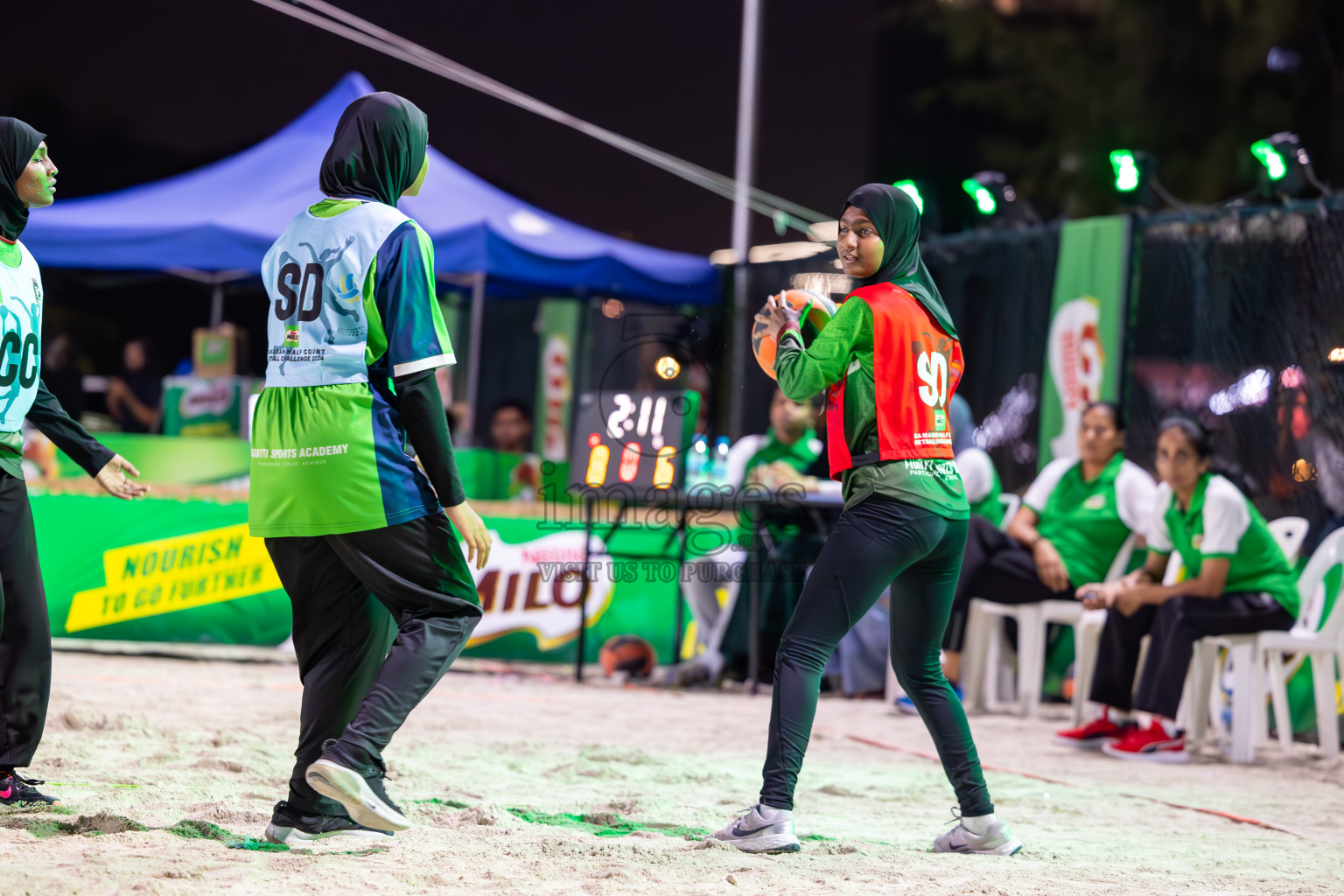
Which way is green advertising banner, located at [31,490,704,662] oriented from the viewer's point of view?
toward the camera

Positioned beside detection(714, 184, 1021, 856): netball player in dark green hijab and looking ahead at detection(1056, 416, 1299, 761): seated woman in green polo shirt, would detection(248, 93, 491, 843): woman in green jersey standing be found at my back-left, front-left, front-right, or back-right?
back-left

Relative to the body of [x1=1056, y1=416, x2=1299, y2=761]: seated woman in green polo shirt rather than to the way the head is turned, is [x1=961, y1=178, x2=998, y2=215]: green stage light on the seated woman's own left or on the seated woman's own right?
on the seated woman's own right

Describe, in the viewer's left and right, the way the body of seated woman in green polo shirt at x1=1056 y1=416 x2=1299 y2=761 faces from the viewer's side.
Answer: facing the viewer and to the left of the viewer

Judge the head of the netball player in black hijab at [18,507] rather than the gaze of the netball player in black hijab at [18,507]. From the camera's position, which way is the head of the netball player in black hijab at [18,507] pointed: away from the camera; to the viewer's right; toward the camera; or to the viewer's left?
to the viewer's right

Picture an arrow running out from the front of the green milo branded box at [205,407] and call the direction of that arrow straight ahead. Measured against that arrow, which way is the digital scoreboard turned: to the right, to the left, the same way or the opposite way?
the same way

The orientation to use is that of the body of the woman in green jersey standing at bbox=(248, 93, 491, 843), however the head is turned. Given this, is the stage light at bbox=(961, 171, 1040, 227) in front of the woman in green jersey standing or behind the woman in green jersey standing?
in front

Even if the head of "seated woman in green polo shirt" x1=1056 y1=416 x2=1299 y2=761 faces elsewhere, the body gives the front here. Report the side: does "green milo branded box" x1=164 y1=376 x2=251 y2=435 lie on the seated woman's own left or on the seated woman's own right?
on the seated woman's own right

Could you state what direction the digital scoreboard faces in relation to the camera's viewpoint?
facing the viewer

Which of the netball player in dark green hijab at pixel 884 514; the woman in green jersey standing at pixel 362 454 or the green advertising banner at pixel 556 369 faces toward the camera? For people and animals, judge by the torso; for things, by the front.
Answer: the green advertising banner

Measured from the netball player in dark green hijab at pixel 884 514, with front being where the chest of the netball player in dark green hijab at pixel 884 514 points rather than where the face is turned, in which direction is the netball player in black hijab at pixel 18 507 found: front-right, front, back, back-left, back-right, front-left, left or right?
front-left

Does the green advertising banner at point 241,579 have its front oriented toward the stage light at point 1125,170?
no

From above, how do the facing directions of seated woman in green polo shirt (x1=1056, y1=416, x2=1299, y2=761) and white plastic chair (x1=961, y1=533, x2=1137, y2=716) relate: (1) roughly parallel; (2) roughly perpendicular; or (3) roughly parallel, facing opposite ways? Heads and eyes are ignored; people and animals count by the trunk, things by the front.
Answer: roughly parallel
